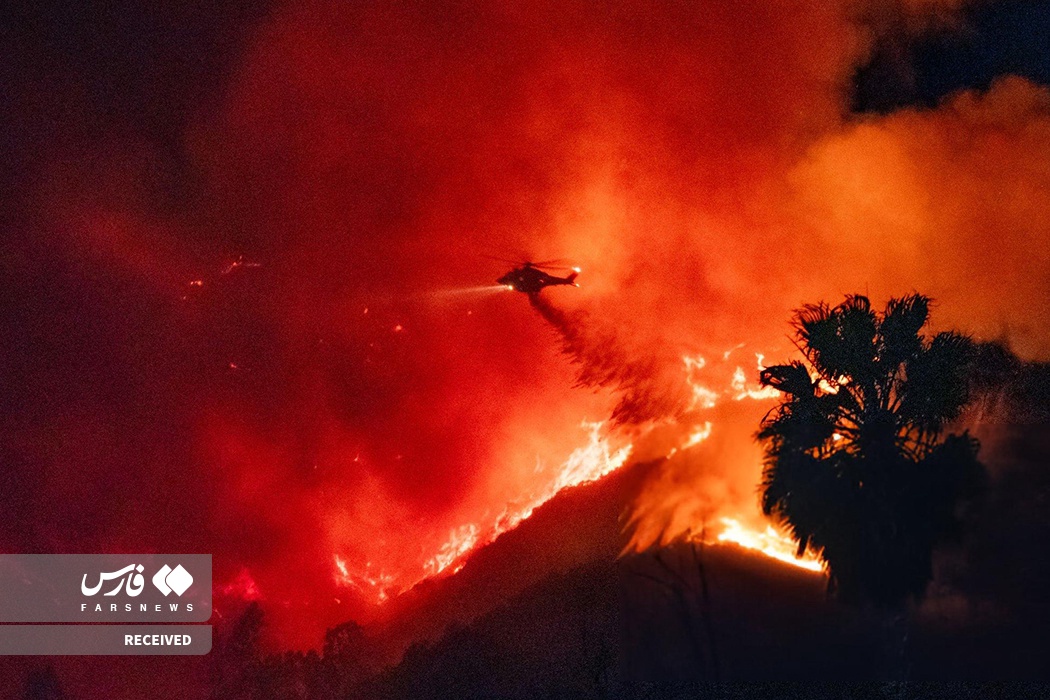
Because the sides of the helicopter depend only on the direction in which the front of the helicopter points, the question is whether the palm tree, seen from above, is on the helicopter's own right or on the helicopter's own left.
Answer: on the helicopter's own left

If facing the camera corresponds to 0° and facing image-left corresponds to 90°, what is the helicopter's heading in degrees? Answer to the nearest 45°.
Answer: approximately 90°

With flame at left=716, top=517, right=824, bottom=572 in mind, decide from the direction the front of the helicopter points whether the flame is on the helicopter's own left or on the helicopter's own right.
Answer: on the helicopter's own left
